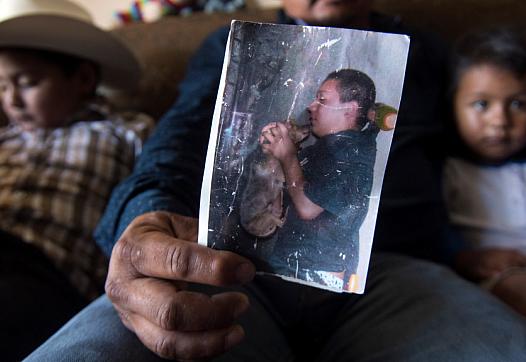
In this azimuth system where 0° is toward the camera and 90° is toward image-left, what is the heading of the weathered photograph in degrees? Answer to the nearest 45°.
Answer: approximately 0°

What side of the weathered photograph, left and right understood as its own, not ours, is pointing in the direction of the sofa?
back

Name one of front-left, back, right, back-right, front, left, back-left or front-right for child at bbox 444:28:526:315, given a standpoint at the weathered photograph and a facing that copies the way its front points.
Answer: back-left

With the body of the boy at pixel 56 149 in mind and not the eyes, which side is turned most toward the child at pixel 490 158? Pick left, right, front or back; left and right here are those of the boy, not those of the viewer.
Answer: left

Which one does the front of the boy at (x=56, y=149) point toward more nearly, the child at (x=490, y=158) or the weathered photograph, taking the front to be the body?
the weathered photograph

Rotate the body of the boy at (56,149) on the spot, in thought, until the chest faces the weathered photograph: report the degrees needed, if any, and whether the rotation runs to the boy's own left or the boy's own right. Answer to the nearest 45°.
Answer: approximately 45° to the boy's own left

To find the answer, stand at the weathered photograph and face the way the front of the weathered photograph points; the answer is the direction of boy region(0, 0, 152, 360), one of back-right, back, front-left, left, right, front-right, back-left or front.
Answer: back-right
